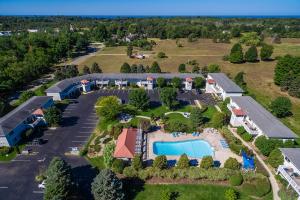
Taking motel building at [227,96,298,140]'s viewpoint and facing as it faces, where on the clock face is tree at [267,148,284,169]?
The tree is roughly at 10 o'clock from the motel building.

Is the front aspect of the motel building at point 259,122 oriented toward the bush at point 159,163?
yes

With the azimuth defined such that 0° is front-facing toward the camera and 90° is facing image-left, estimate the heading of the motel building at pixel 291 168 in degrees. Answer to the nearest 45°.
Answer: approximately 45°

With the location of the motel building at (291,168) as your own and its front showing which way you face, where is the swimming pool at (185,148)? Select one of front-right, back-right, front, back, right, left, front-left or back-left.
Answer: front-right

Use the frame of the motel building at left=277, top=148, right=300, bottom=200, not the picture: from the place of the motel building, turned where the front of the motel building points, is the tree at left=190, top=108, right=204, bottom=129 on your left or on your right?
on your right

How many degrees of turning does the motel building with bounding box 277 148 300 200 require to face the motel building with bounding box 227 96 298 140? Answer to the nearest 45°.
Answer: approximately 90° to its right

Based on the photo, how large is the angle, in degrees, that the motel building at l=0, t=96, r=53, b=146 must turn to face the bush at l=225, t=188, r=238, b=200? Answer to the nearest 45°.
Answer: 0° — it already faces it

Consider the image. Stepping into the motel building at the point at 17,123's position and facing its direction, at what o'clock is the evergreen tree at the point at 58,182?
The evergreen tree is roughly at 1 o'clock from the motel building.
